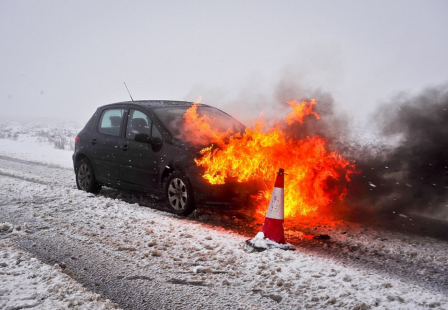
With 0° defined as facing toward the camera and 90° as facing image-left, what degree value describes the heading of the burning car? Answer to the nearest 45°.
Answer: approximately 315°

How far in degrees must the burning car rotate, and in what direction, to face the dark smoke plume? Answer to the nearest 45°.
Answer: approximately 45° to its left

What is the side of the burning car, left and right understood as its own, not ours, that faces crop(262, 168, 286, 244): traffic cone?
front
